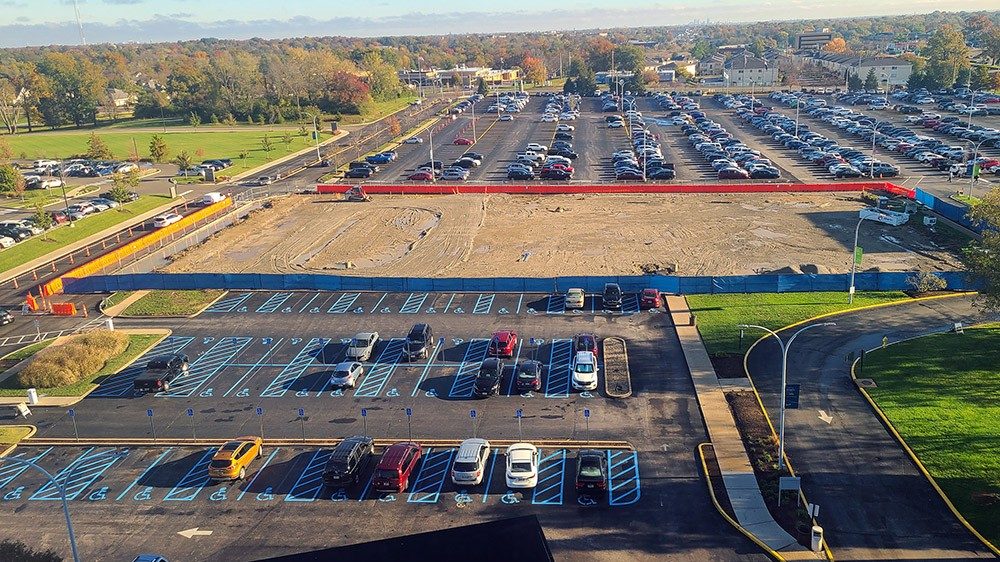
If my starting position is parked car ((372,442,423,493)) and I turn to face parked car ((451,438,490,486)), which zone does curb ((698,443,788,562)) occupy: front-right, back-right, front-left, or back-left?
front-right

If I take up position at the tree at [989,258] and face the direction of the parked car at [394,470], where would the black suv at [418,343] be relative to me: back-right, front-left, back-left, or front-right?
front-right

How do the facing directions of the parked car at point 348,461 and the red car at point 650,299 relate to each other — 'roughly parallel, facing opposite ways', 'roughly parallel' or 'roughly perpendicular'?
roughly parallel

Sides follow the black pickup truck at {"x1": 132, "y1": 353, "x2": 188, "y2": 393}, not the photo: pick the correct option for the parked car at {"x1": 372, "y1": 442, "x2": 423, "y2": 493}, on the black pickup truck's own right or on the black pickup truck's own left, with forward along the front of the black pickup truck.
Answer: on the black pickup truck's own right

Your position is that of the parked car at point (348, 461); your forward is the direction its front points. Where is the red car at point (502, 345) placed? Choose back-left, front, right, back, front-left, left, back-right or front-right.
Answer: front

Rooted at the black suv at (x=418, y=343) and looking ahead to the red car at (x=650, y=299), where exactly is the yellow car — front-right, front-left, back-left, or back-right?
back-right

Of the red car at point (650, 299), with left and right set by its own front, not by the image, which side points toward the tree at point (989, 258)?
right

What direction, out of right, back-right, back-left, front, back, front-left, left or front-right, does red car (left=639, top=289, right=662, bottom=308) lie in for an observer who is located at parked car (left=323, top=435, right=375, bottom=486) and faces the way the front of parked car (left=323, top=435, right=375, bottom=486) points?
front

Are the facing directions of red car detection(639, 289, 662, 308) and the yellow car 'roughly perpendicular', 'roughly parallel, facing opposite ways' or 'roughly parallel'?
roughly parallel

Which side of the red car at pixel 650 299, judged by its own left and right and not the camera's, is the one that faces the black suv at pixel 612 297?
left

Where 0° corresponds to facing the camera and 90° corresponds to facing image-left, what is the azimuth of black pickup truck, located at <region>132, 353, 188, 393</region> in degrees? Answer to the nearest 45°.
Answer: approximately 225°

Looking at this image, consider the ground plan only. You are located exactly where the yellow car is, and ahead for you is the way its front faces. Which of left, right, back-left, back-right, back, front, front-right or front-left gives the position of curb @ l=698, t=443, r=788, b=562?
right

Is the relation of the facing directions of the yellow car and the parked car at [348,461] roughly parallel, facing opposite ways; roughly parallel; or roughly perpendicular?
roughly parallel

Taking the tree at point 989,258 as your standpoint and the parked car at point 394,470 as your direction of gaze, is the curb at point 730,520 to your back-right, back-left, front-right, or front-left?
front-left

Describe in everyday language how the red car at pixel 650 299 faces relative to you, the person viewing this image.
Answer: facing away from the viewer

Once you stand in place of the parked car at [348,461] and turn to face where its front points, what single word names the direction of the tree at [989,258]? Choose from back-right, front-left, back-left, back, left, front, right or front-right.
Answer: front-right

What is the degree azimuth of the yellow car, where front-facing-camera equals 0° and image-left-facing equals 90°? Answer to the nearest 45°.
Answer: approximately 225°

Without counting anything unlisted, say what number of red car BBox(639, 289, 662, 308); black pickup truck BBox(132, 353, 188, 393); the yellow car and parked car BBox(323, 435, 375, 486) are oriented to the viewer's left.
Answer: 0
